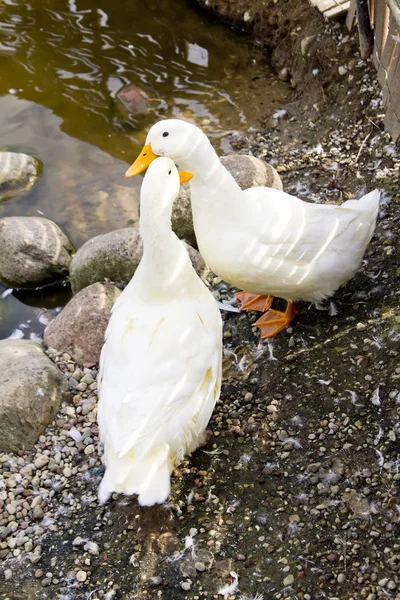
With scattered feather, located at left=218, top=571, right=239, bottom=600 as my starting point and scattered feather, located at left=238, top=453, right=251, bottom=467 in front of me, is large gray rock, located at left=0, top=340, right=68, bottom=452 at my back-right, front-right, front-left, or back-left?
front-left

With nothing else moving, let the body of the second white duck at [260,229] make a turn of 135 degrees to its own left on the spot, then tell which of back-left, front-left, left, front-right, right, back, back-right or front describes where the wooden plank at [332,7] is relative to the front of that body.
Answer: back-left

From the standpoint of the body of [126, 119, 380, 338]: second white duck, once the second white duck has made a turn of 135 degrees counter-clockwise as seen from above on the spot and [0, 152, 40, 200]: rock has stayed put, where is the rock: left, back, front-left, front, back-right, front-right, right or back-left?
back

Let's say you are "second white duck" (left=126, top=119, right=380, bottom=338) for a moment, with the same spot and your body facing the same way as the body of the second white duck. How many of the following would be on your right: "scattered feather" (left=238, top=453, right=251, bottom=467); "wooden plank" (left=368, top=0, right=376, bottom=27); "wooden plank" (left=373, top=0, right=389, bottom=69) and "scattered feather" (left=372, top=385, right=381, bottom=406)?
2

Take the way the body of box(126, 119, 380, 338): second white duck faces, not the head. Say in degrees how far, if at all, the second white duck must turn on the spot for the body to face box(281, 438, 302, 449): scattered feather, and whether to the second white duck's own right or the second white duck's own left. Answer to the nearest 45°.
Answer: approximately 135° to the second white duck's own left

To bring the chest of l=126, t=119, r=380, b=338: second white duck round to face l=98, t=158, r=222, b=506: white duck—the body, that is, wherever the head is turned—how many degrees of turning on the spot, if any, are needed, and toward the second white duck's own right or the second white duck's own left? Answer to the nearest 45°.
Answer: approximately 90° to the second white duck's own left

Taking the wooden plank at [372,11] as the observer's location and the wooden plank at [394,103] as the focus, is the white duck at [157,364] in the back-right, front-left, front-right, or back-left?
front-right

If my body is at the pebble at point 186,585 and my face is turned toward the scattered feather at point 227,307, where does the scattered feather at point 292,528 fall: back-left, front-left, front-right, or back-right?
front-right

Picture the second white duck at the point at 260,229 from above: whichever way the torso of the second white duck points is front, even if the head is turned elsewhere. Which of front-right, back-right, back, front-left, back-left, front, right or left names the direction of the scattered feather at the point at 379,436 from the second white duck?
back-left

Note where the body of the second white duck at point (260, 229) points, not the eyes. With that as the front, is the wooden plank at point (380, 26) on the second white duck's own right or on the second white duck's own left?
on the second white duck's own right

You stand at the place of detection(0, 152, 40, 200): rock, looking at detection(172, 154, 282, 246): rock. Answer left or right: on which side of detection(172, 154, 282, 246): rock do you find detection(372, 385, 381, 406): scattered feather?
right

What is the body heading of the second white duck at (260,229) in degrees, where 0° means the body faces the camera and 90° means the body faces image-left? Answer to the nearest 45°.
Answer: approximately 90°

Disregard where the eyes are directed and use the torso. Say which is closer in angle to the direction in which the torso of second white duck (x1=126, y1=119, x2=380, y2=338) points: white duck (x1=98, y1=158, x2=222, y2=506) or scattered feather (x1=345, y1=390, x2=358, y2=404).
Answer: the white duck
